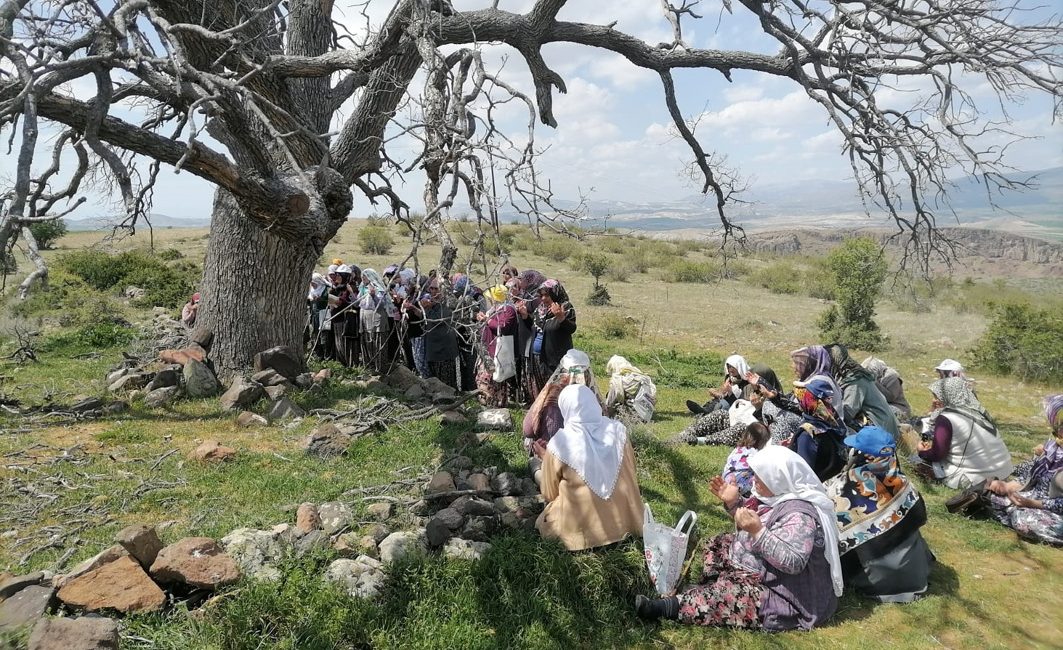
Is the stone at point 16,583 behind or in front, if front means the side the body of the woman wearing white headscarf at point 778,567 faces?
in front

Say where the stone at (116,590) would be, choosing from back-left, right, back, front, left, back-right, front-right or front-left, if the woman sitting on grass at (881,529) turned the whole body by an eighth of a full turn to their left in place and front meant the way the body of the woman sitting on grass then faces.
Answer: front-left

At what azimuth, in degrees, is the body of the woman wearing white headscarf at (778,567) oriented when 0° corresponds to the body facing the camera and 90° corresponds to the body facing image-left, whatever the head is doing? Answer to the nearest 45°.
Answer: approximately 90°

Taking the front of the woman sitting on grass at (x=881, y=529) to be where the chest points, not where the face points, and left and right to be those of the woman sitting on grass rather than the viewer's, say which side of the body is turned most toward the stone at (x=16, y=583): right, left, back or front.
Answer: left

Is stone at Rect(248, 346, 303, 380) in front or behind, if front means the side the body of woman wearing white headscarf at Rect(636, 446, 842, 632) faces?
in front

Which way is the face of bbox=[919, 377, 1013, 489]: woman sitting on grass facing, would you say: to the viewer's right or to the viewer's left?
to the viewer's left

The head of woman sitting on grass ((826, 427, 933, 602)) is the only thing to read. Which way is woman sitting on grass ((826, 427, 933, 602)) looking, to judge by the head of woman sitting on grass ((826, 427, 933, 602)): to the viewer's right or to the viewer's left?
to the viewer's left

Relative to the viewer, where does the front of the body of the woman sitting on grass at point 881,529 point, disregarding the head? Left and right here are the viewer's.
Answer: facing away from the viewer and to the left of the viewer

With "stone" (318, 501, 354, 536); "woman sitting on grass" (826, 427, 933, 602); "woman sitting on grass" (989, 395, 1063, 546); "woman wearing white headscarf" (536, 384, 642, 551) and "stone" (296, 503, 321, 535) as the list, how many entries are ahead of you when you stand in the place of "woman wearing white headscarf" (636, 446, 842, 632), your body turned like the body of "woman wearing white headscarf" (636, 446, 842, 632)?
3

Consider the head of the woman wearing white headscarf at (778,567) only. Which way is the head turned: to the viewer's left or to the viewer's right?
to the viewer's left

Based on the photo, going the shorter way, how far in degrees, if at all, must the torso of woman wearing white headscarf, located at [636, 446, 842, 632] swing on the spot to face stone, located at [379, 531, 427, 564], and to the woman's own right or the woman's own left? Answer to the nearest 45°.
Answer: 0° — they already face it

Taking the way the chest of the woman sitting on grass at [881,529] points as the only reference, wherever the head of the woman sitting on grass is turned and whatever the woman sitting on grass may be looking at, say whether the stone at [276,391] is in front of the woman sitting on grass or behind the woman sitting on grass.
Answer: in front

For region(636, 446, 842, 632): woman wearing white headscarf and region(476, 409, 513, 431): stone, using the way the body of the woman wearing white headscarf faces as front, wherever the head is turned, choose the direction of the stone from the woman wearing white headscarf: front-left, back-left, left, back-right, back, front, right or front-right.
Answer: front-right
